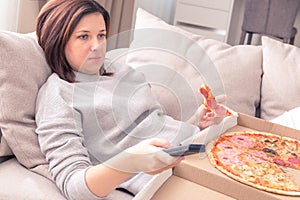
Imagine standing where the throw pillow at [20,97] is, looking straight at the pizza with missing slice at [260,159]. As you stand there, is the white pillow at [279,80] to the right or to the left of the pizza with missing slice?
left

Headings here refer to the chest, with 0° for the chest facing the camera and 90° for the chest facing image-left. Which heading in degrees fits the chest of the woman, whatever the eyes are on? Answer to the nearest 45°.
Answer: approximately 315°

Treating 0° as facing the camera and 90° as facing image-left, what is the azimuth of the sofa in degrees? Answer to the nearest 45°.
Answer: approximately 315°

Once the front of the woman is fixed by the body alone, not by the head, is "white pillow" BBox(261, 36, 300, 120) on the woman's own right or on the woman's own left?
on the woman's own left

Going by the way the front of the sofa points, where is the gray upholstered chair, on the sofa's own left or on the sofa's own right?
on the sofa's own left
